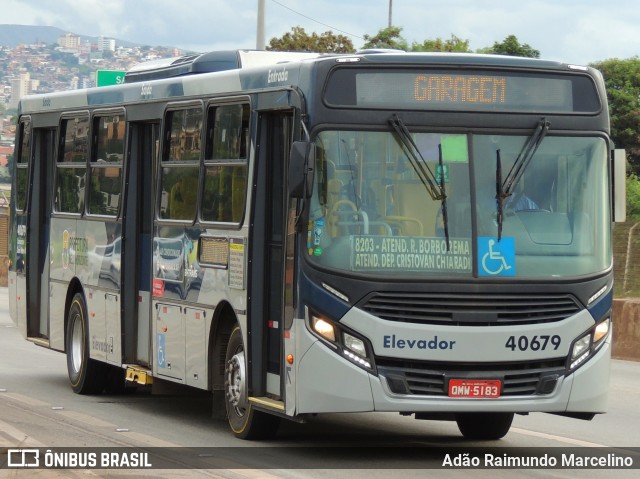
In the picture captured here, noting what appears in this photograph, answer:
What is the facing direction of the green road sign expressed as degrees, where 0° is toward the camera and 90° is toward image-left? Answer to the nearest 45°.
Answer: approximately 0°

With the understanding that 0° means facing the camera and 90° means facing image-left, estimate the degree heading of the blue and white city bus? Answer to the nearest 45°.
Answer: approximately 315°

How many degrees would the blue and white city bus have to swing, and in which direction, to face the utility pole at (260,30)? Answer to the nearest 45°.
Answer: approximately 135° to its left

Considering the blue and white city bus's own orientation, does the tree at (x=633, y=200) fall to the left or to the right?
on its left
